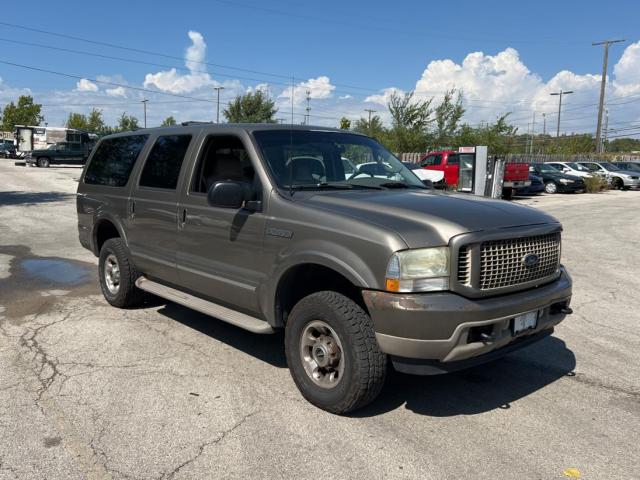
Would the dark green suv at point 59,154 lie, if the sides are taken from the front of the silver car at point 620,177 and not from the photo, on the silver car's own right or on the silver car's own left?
on the silver car's own right

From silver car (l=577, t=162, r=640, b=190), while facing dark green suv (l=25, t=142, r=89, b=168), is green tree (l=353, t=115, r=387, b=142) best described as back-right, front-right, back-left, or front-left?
front-right

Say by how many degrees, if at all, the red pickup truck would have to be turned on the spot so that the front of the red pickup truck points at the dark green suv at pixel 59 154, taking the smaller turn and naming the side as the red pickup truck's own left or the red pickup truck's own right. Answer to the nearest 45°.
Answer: approximately 45° to the red pickup truck's own left

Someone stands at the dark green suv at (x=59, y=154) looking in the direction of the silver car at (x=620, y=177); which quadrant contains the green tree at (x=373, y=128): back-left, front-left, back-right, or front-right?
front-left

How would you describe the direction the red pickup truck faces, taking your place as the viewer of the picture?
facing away from the viewer and to the left of the viewer

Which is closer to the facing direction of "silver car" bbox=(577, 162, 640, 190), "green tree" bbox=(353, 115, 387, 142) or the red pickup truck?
the red pickup truck

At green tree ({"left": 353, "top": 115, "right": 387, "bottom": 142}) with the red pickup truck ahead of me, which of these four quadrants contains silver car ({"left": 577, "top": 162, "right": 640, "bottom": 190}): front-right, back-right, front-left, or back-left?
front-left

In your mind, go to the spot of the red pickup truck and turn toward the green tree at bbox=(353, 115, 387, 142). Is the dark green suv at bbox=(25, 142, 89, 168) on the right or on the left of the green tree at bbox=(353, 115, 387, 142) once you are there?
left

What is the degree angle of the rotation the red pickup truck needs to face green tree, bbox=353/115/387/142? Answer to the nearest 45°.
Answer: approximately 45° to its right

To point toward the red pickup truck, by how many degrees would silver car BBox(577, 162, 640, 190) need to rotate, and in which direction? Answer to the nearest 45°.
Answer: approximately 90° to its right
